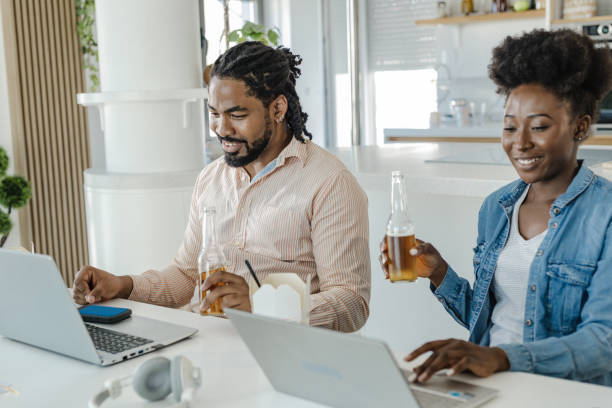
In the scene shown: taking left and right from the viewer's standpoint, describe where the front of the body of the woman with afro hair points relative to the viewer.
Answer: facing the viewer and to the left of the viewer

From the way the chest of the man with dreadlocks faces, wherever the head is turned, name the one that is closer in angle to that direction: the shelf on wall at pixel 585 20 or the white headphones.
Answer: the white headphones

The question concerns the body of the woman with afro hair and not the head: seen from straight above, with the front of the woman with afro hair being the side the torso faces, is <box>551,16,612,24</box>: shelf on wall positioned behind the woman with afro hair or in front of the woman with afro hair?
behind

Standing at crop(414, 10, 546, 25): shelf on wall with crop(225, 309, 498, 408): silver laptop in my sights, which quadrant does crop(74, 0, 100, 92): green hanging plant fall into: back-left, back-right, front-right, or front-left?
front-right

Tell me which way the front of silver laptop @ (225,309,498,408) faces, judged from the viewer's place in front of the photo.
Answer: facing away from the viewer and to the right of the viewer

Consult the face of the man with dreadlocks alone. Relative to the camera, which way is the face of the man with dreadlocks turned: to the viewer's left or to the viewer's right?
to the viewer's left

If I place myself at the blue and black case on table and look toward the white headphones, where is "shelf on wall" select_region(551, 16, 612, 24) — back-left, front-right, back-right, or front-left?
back-left

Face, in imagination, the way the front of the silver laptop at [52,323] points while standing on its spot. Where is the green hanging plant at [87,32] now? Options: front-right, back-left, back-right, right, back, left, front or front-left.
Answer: front-left

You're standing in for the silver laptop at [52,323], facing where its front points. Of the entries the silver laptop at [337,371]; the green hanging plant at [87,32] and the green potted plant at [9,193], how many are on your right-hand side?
1

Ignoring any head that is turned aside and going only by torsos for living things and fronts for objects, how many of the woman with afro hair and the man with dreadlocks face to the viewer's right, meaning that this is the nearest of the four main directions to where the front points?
0

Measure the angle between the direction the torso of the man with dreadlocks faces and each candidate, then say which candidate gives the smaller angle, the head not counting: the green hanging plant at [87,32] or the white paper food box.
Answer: the white paper food box

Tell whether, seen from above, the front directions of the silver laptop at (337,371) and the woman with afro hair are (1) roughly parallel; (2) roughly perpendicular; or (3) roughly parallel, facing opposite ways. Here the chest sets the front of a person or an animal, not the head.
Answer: roughly parallel, facing opposite ways

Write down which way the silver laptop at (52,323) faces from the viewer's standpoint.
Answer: facing away from the viewer and to the right of the viewer

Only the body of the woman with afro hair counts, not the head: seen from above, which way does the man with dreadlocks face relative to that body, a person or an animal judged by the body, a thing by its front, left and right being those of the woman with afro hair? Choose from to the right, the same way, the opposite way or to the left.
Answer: the same way

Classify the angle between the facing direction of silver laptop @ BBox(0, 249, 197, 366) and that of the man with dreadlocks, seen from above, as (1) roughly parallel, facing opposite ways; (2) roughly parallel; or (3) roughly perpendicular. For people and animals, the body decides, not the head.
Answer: roughly parallel, facing opposite ways

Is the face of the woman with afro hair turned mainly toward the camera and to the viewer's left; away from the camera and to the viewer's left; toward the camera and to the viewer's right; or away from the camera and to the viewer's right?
toward the camera and to the viewer's left

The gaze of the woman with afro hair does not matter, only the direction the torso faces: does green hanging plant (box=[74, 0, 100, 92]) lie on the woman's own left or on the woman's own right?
on the woman's own right

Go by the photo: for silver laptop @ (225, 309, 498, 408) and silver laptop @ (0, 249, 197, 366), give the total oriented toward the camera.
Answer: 0

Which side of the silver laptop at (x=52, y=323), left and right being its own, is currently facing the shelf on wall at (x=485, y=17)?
front

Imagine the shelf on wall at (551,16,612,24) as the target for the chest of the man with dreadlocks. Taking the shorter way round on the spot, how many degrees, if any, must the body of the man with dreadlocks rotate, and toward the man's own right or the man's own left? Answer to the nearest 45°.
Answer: approximately 180°
